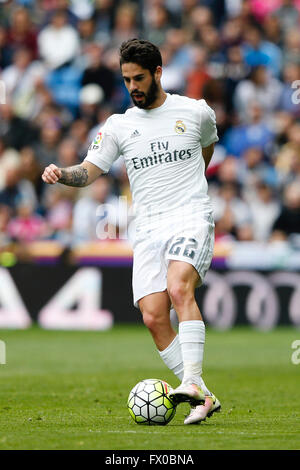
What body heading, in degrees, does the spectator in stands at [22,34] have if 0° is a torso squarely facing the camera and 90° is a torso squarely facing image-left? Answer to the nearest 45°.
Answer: approximately 0°

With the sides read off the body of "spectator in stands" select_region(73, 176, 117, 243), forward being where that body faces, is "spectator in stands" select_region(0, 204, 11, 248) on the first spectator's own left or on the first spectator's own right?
on the first spectator's own right

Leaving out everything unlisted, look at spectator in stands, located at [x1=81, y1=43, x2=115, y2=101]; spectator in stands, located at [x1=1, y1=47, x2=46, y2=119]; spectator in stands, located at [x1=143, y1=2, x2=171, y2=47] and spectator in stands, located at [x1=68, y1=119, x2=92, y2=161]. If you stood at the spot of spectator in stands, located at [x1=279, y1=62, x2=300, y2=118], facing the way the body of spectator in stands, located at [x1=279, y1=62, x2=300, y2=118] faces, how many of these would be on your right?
4

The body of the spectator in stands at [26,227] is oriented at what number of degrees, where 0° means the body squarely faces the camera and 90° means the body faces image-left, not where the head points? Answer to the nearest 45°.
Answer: approximately 0°
